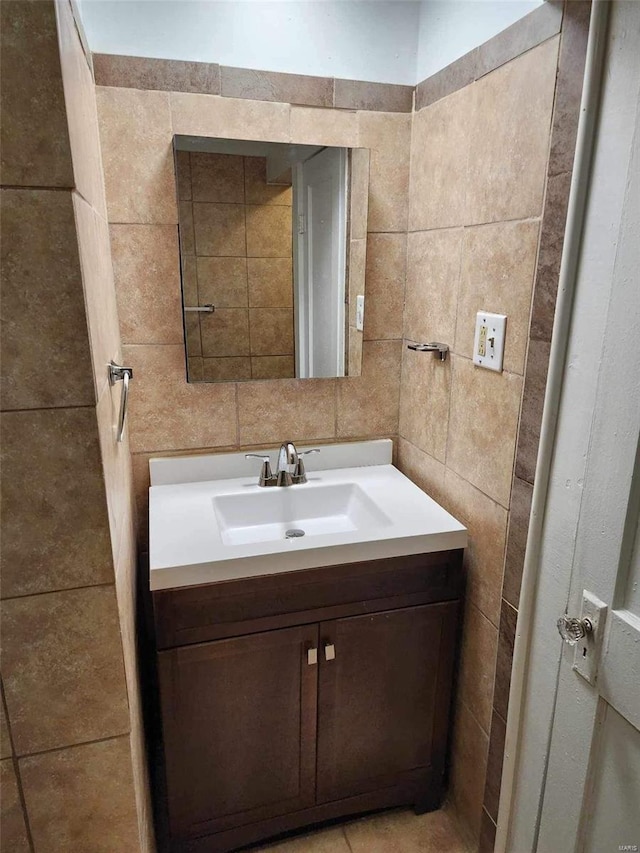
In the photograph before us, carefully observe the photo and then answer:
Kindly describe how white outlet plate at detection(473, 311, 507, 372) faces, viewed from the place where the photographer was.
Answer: facing the viewer and to the left of the viewer

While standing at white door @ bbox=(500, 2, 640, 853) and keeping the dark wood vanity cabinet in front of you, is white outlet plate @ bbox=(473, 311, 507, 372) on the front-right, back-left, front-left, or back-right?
front-right
